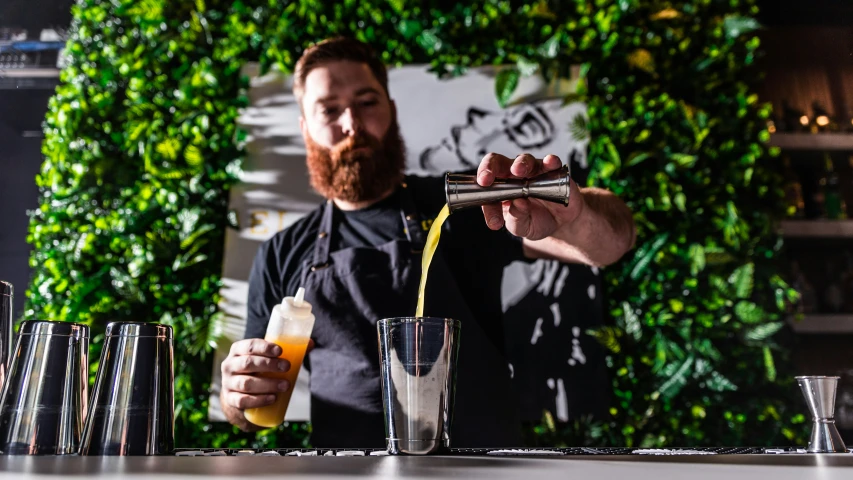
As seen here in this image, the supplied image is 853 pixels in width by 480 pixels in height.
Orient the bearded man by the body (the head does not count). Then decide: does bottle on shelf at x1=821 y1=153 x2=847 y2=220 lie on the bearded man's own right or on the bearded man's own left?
on the bearded man's own left

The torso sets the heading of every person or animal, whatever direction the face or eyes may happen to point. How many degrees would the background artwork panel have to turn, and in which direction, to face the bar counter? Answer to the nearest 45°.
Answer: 0° — it already faces it

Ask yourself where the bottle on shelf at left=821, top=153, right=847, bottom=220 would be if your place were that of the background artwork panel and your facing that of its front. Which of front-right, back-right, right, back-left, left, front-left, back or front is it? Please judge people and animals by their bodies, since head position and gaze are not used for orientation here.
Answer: left

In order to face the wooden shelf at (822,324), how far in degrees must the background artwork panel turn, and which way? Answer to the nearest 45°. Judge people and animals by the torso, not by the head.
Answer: approximately 90° to its left

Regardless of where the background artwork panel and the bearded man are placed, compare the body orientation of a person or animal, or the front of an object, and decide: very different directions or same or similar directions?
same or similar directions

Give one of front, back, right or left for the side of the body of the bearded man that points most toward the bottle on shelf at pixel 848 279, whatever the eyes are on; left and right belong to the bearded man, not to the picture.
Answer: left

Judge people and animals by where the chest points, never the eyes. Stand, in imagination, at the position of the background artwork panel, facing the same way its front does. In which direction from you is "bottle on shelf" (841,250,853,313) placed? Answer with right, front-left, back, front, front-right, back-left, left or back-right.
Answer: left

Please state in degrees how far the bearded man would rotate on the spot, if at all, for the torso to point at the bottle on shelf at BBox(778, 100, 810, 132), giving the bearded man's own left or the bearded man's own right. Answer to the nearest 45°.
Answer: approximately 90° to the bearded man's own left

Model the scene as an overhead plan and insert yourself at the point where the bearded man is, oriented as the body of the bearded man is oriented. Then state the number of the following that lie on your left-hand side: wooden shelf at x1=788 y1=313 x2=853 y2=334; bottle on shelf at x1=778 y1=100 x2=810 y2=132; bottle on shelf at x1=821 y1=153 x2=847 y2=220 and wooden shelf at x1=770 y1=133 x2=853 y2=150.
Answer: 4

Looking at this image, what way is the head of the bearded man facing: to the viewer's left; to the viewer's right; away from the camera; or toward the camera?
toward the camera

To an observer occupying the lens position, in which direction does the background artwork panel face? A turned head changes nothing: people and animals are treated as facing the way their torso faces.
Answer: facing the viewer

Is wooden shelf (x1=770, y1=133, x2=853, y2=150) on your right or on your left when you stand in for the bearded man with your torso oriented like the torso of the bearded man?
on your left

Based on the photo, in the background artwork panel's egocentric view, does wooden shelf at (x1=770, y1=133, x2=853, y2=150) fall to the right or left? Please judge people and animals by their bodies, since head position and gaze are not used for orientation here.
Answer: on its left

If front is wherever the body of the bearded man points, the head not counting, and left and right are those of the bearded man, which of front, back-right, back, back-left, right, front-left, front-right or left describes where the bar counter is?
front

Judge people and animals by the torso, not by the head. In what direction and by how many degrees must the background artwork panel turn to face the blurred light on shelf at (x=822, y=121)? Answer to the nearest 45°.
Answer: approximately 90° to its left

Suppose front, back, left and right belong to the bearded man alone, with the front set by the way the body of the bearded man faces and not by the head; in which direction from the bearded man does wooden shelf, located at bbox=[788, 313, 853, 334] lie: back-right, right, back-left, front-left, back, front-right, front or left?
left

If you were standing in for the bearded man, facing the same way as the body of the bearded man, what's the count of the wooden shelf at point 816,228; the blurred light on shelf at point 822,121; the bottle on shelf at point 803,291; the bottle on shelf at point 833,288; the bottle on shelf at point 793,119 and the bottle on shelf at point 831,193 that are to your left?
6

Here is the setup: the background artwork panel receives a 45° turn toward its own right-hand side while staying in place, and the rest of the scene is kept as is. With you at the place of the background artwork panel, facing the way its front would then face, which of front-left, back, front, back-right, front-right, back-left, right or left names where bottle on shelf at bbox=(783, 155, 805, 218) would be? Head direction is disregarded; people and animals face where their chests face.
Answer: back-left
